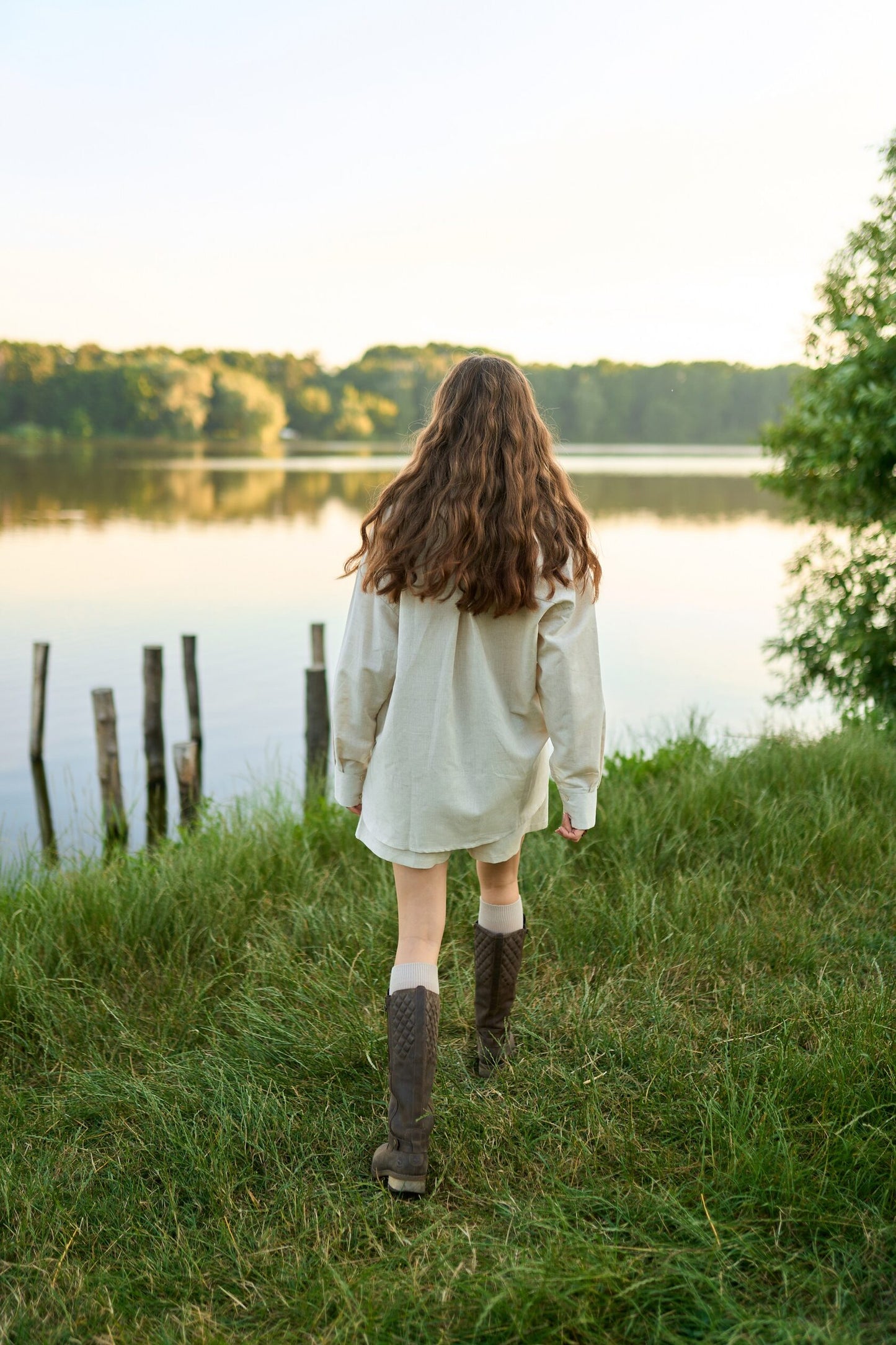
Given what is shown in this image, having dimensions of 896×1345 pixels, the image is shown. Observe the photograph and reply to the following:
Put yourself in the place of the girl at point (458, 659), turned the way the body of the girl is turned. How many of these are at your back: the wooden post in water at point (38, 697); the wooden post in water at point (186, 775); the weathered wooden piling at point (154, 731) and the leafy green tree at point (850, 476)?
0

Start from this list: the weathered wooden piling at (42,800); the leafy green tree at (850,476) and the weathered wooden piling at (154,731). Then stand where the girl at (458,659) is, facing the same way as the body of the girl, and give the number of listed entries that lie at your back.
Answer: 0

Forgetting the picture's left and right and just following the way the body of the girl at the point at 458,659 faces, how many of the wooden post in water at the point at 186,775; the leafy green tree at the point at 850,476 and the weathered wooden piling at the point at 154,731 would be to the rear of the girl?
0

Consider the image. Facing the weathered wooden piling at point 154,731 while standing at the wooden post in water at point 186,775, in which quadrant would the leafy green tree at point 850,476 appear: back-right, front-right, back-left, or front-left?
back-right

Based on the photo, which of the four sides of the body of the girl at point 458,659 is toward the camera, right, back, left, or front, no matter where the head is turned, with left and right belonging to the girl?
back

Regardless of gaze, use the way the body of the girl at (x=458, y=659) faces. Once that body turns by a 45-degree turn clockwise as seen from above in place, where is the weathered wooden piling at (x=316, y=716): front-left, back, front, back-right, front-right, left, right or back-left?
front-left

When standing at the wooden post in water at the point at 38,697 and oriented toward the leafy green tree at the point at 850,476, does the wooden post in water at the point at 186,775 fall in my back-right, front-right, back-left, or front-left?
front-right

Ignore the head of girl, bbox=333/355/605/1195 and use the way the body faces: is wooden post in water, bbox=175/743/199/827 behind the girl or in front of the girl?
in front

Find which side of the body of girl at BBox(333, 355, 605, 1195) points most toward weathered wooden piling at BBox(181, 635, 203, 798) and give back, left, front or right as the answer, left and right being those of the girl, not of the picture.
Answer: front

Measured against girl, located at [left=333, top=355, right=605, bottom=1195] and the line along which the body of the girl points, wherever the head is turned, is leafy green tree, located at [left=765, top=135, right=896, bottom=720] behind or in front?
in front
